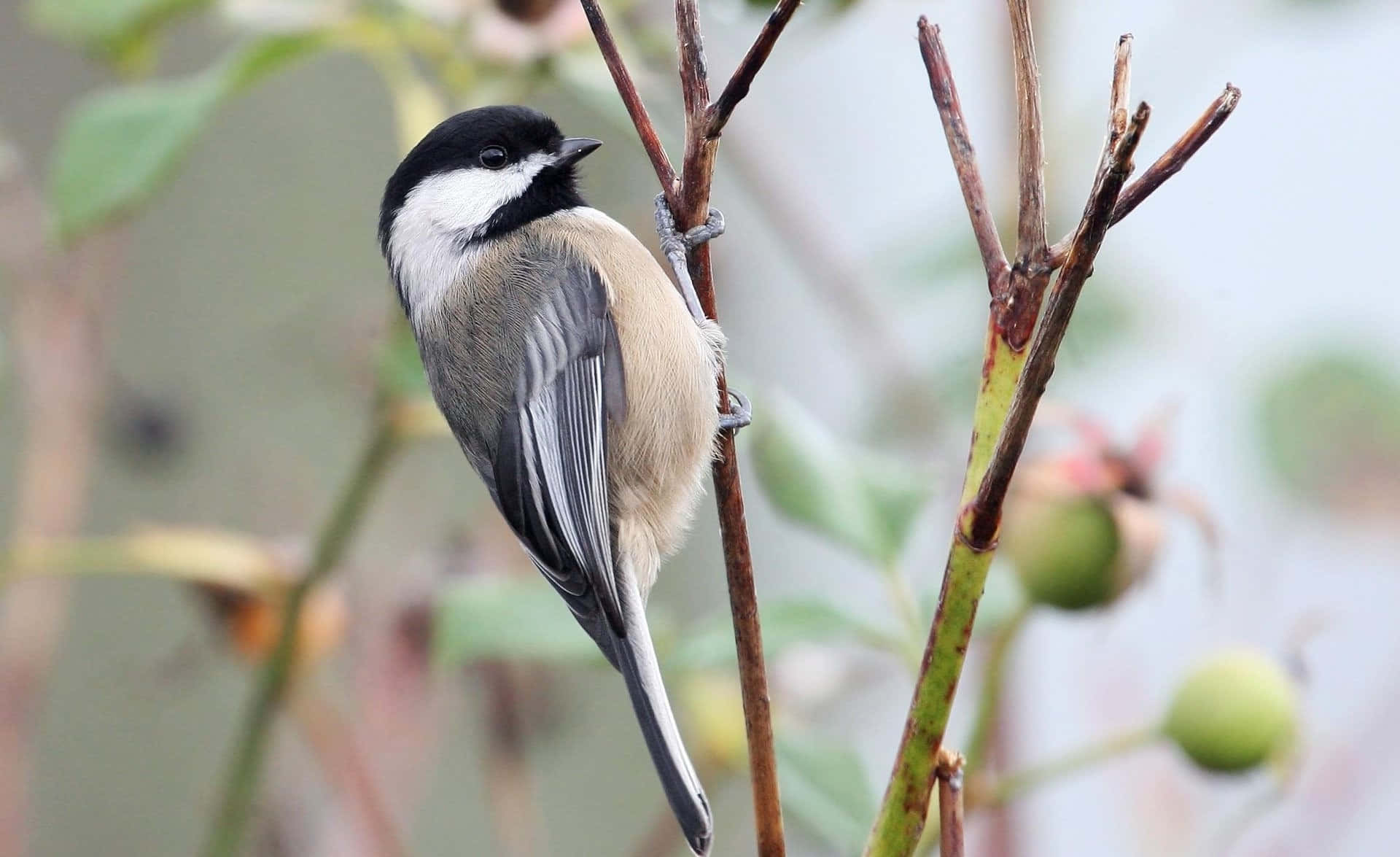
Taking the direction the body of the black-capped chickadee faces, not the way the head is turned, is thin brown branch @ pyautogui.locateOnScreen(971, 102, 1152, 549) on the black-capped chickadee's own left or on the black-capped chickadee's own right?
on the black-capped chickadee's own right
